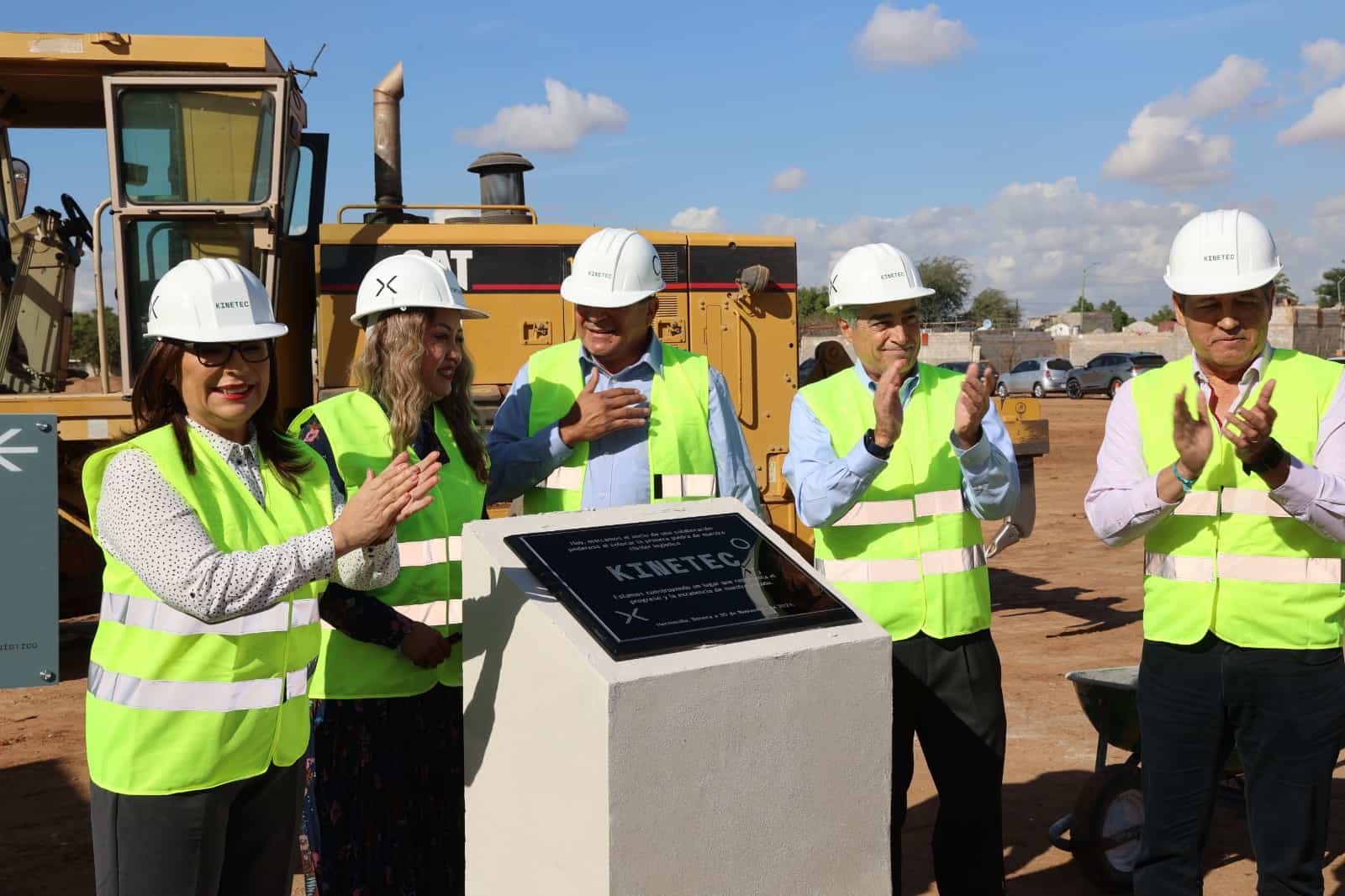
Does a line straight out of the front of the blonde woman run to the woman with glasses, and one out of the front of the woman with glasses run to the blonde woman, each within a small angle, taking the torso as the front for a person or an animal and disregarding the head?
no

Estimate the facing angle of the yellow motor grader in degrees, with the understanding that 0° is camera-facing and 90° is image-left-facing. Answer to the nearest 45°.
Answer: approximately 90°

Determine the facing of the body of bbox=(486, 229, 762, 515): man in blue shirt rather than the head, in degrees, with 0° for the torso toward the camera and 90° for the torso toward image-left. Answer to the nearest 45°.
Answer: approximately 0°

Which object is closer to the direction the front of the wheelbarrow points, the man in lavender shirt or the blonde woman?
the blonde woman

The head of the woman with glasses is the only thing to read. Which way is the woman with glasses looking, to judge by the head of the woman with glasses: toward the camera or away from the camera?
toward the camera

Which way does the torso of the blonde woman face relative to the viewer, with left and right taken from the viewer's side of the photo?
facing the viewer and to the right of the viewer

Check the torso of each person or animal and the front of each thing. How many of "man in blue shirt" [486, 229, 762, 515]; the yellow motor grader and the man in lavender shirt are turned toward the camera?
2

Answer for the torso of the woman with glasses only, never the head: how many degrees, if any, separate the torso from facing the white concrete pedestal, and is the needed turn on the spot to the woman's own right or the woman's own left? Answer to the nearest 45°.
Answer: approximately 45° to the woman's own left

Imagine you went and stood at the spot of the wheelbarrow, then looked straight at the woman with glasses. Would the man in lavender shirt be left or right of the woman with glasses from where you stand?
left

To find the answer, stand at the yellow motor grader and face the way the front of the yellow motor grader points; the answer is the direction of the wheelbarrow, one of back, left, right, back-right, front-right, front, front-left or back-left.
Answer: back-left

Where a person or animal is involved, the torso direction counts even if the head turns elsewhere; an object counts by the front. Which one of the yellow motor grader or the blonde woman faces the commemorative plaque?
the blonde woman

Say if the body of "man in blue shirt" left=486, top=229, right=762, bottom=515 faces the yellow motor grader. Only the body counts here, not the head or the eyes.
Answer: no

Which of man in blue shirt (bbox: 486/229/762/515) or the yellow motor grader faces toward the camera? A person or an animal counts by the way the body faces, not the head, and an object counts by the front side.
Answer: the man in blue shirt

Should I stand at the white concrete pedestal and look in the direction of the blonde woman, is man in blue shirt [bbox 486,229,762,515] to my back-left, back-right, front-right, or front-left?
front-right

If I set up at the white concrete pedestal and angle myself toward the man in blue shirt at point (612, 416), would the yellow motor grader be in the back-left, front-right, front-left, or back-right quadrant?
front-left

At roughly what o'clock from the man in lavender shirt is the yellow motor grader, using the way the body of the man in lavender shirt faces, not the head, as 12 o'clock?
The yellow motor grader is roughly at 4 o'clock from the man in lavender shirt.

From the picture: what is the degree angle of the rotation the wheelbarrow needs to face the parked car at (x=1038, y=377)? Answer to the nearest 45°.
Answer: approximately 135° to its right

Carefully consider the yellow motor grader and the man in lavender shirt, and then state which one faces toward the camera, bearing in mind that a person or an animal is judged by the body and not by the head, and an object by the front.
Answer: the man in lavender shirt

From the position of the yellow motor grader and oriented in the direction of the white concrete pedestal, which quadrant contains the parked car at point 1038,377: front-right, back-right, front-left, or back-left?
back-left

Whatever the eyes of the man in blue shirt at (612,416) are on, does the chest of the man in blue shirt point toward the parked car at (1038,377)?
no

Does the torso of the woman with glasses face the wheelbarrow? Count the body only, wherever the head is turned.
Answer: no

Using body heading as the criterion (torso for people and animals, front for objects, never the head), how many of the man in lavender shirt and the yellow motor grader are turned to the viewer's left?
1

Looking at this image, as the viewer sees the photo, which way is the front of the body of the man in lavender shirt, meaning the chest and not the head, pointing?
toward the camera

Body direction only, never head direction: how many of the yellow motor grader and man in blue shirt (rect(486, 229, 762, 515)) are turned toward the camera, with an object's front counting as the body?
1
